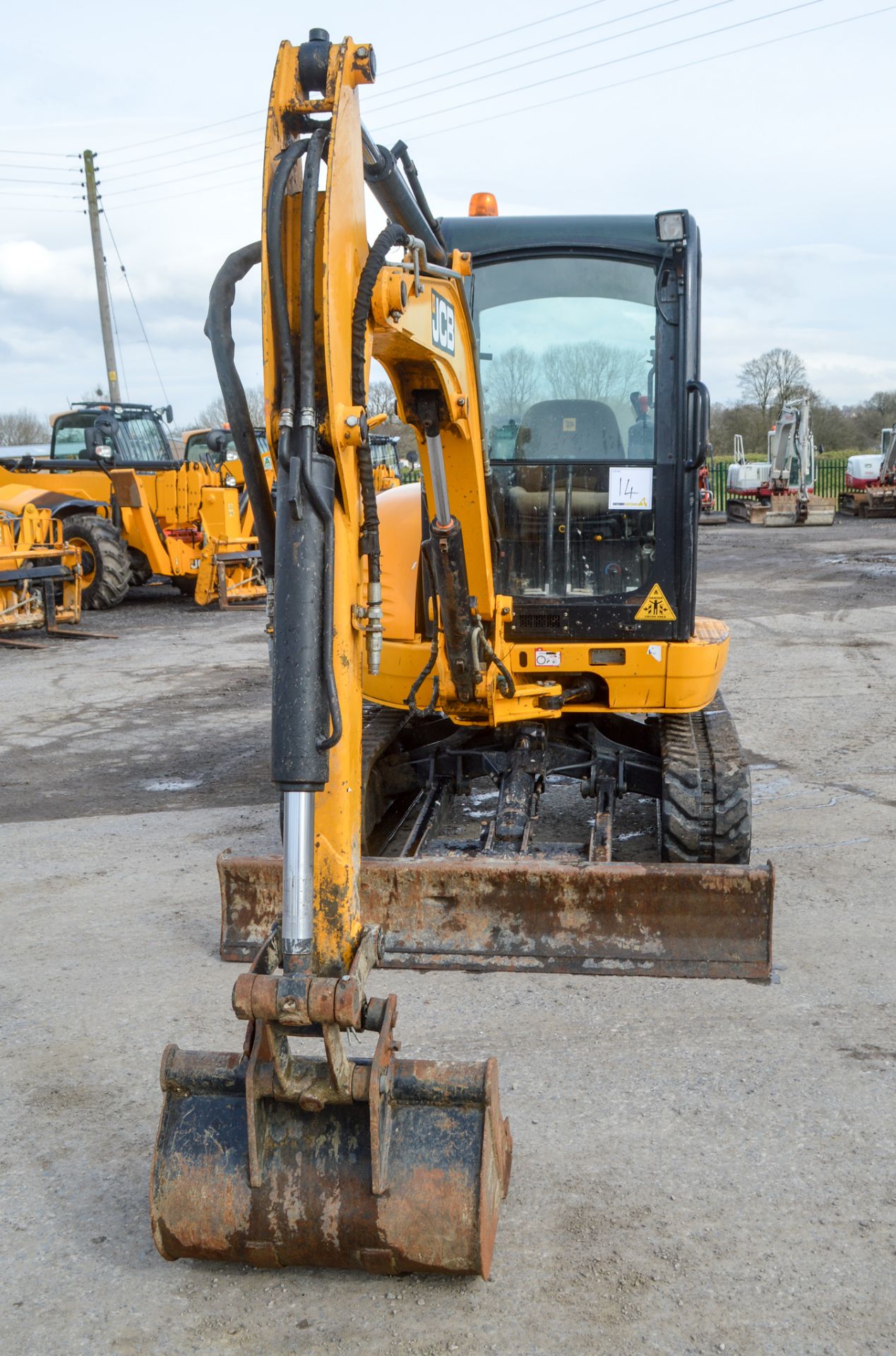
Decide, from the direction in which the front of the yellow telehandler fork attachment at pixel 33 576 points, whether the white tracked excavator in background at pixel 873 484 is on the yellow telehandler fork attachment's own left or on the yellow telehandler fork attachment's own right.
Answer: on the yellow telehandler fork attachment's own left

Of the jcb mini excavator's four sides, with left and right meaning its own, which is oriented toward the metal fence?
back

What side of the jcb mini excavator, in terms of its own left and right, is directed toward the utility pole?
back

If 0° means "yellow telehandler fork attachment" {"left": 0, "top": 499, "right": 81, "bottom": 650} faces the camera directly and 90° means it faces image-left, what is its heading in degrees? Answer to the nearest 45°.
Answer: approximately 315°

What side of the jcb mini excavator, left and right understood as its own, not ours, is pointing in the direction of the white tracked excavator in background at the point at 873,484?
back

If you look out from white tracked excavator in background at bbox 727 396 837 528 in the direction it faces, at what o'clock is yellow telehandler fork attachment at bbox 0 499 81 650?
The yellow telehandler fork attachment is roughly at 2 o'clock from the white tracked excavator in background.

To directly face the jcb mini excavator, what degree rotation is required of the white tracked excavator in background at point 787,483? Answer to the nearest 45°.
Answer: approximately 45° to its right
